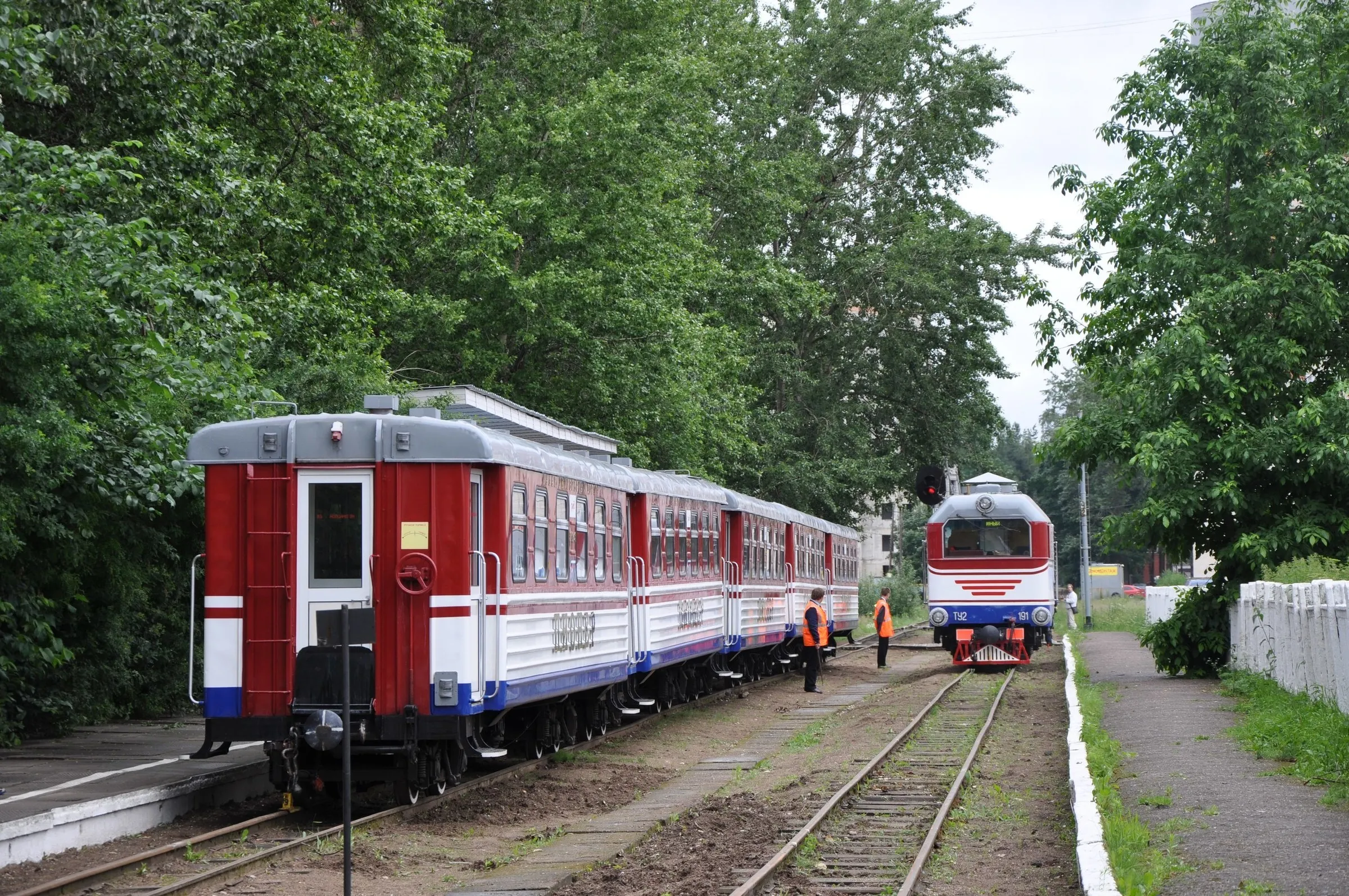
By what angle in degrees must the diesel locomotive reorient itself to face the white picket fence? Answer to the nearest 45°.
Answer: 0° — it already faces it

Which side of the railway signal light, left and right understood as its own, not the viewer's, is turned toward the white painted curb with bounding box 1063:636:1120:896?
front

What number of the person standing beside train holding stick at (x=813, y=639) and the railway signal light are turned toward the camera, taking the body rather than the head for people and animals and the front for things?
1

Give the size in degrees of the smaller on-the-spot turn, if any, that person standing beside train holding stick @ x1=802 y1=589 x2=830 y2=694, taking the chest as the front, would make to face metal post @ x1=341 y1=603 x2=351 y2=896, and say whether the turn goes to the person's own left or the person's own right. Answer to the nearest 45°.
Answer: approximately 90° to the person's own right

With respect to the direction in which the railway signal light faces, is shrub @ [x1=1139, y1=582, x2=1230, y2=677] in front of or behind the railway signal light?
in front

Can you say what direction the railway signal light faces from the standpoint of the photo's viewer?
facing the viewer

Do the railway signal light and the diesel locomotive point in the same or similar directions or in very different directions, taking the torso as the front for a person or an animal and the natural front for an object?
same or similar directions

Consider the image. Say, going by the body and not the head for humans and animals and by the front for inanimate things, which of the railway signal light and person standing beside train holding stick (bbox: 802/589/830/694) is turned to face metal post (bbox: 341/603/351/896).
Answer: the railway signal light

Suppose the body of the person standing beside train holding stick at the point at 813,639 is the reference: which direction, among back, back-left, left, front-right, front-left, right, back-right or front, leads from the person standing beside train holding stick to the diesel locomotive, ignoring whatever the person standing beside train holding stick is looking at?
front-left

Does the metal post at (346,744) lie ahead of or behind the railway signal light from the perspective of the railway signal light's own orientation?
ahead

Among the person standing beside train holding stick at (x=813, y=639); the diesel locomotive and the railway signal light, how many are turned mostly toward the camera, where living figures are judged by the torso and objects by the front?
2

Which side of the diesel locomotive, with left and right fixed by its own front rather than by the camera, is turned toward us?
front

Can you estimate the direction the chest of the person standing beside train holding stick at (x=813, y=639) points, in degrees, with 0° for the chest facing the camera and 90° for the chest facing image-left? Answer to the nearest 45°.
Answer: approximately 270°

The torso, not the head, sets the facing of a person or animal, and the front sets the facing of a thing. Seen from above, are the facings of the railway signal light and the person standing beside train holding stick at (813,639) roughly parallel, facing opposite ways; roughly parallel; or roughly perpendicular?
roughly perpendicular

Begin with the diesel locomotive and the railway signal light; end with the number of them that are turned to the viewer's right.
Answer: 0
